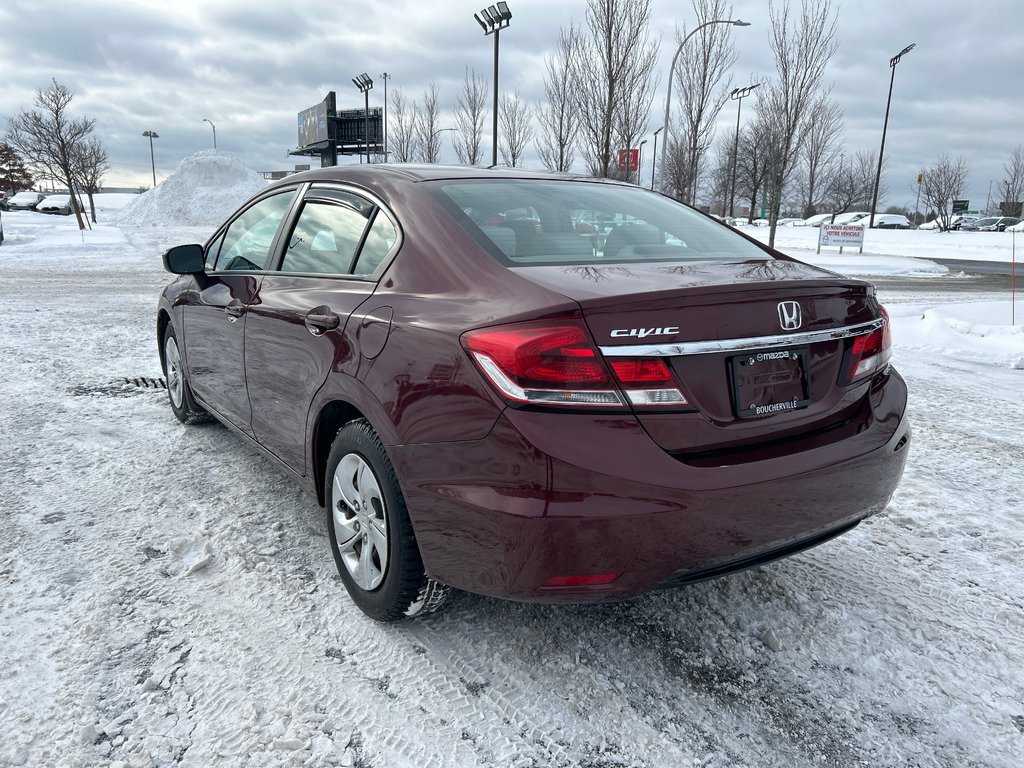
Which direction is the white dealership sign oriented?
toward the camera

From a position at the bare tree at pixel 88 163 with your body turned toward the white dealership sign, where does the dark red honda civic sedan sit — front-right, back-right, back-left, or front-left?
front-right

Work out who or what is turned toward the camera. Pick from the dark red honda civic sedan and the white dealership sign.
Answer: the white dealership sign

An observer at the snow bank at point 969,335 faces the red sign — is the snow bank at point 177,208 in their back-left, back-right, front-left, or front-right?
front-left

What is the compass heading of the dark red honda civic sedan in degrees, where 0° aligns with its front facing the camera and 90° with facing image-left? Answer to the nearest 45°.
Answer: approximately 135°

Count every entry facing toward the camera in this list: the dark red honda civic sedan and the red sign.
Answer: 1

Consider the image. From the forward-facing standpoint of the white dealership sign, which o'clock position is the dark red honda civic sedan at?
The dark red honda civic sedan is roughly at 12 o'clock from the white dealership sign.

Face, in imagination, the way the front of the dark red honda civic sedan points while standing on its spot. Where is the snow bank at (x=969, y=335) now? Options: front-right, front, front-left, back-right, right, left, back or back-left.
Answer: right

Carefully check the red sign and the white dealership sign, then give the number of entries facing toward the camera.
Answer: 2

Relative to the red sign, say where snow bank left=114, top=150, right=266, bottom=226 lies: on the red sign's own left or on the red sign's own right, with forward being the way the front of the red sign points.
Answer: on the red sign's own right

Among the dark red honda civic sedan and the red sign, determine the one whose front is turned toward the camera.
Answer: the red sign

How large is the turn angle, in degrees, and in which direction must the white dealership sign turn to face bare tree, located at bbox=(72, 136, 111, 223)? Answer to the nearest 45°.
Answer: approximately 90° to its right

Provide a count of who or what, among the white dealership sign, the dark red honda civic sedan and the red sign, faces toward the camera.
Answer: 2
